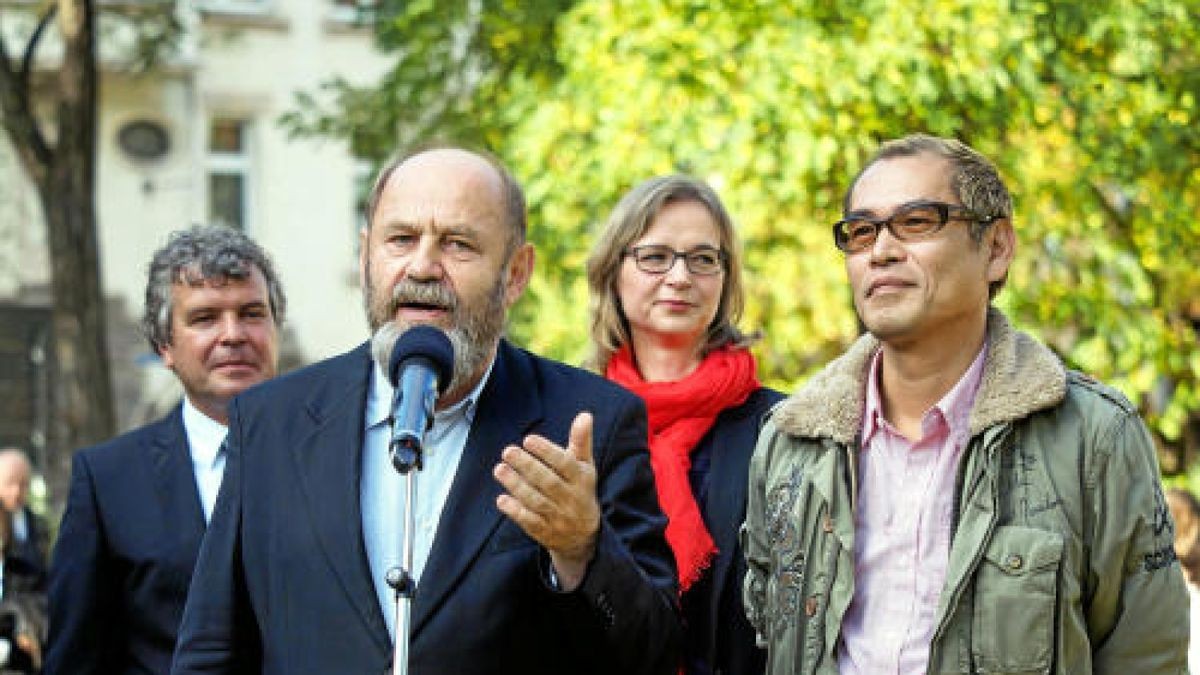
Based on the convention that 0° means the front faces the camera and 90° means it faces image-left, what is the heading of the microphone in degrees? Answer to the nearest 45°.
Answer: approximately 180°

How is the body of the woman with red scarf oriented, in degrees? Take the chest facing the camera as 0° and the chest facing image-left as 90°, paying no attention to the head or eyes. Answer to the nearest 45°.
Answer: approximately 0°

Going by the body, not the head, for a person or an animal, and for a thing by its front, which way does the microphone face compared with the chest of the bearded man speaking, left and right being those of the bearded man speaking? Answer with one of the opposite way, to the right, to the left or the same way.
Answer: the opposite way

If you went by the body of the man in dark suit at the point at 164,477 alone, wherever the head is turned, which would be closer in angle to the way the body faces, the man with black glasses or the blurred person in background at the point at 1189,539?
the man with black glasses

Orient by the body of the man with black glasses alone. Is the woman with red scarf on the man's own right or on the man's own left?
on the man's own right
